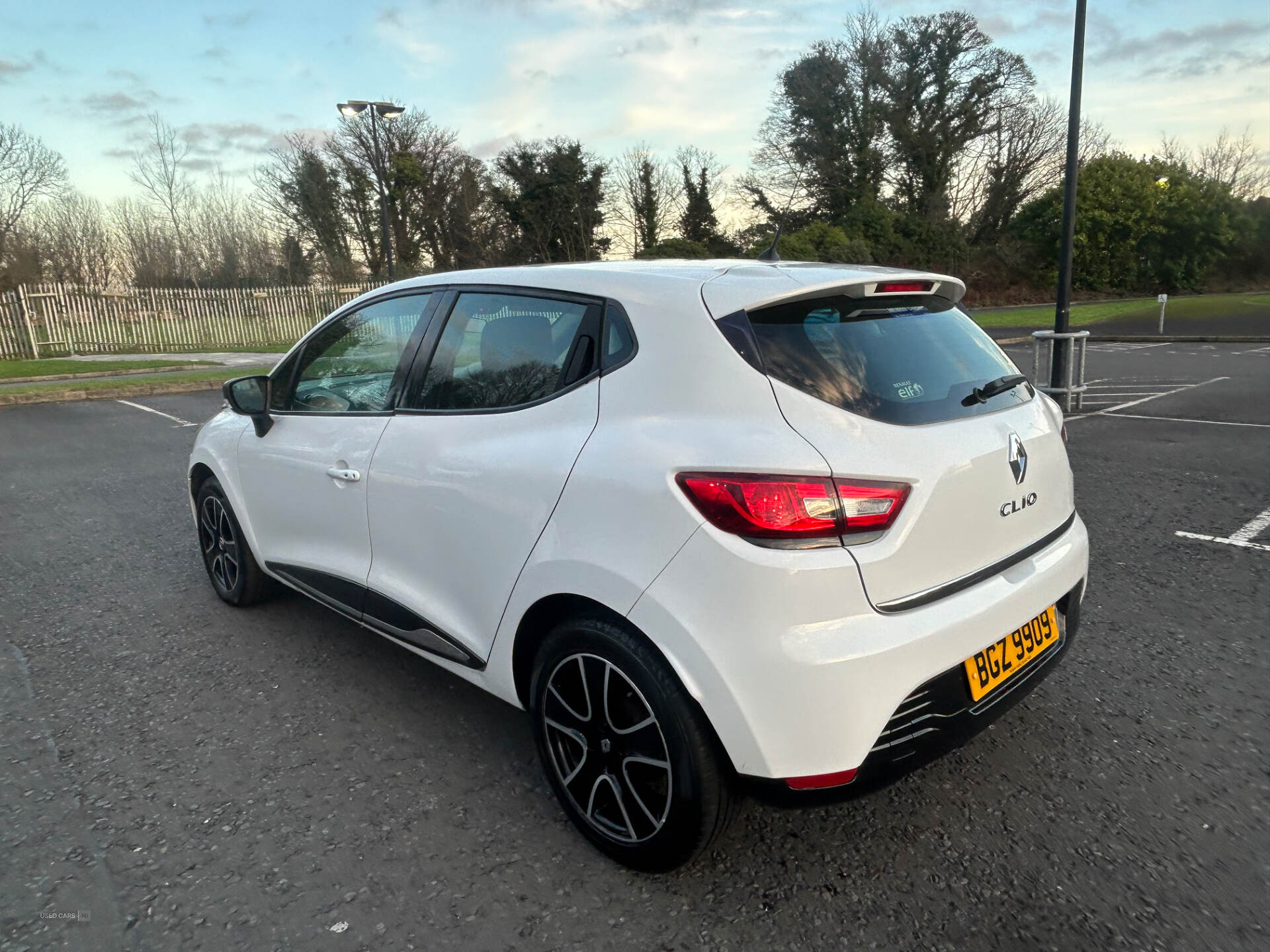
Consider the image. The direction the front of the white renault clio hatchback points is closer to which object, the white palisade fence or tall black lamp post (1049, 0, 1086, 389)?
the white palisade fence

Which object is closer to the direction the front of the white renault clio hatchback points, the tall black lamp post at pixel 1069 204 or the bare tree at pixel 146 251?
the bare tree

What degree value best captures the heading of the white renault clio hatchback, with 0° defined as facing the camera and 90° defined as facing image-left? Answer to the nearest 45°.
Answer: approximately 135°

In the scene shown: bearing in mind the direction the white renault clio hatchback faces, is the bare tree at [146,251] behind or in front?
in front

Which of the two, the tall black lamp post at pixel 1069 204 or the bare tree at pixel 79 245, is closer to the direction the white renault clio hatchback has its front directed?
the bare tree

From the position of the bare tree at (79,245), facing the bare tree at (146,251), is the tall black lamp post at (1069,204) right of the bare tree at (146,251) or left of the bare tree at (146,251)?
right

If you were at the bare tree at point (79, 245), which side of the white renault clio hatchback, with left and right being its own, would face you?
front

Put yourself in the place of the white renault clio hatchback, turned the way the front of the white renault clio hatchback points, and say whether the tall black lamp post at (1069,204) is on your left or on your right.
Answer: on your right

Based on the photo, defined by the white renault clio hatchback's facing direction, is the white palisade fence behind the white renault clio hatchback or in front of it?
in front
